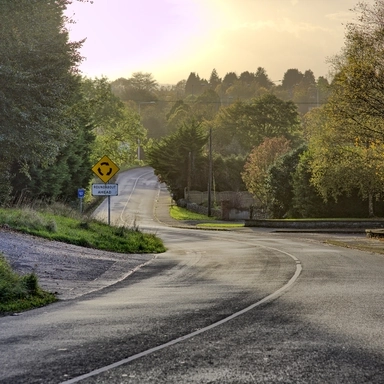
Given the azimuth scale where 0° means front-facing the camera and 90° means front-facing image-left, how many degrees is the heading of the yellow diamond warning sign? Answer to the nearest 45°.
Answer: approximately 0°

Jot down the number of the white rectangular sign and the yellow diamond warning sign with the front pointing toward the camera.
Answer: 2
